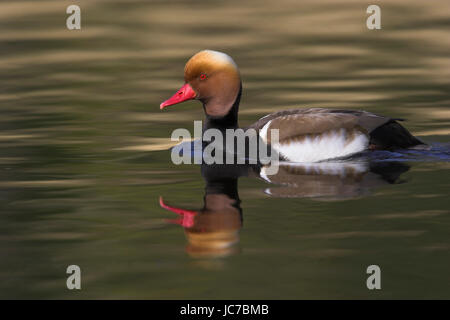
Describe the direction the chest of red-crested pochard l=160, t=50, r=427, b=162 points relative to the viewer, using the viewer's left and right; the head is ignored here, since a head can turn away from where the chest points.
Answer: facing to the left of the viewer
